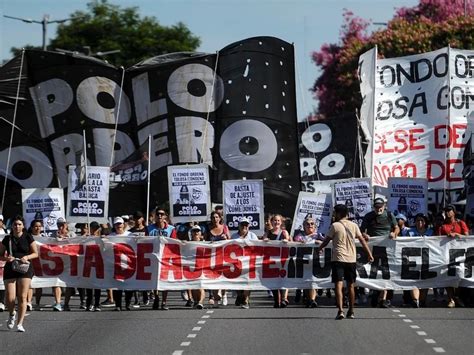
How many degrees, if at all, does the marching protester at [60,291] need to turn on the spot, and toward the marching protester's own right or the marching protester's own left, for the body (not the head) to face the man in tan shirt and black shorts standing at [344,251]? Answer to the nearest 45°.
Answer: approximately 45° to the marching protester's own left

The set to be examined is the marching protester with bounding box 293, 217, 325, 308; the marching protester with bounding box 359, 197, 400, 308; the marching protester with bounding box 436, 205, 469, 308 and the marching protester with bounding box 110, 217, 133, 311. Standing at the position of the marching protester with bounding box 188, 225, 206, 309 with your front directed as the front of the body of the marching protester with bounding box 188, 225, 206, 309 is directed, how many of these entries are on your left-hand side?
3

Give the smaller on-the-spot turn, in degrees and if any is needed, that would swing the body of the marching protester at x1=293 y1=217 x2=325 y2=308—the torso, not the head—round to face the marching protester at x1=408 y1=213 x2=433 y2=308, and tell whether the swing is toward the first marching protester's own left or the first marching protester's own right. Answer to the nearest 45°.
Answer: approximately 90° to the first marching protester's own left

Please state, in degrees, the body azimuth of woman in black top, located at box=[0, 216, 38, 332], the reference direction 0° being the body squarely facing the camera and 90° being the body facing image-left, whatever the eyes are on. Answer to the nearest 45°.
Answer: approximately 0°

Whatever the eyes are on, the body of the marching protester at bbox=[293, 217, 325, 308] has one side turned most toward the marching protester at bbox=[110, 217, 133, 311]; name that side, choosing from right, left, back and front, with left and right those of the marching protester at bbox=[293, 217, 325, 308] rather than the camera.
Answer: right

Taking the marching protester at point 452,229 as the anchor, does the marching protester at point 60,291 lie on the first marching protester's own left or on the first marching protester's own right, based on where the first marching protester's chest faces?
on the first marching protester's own right
